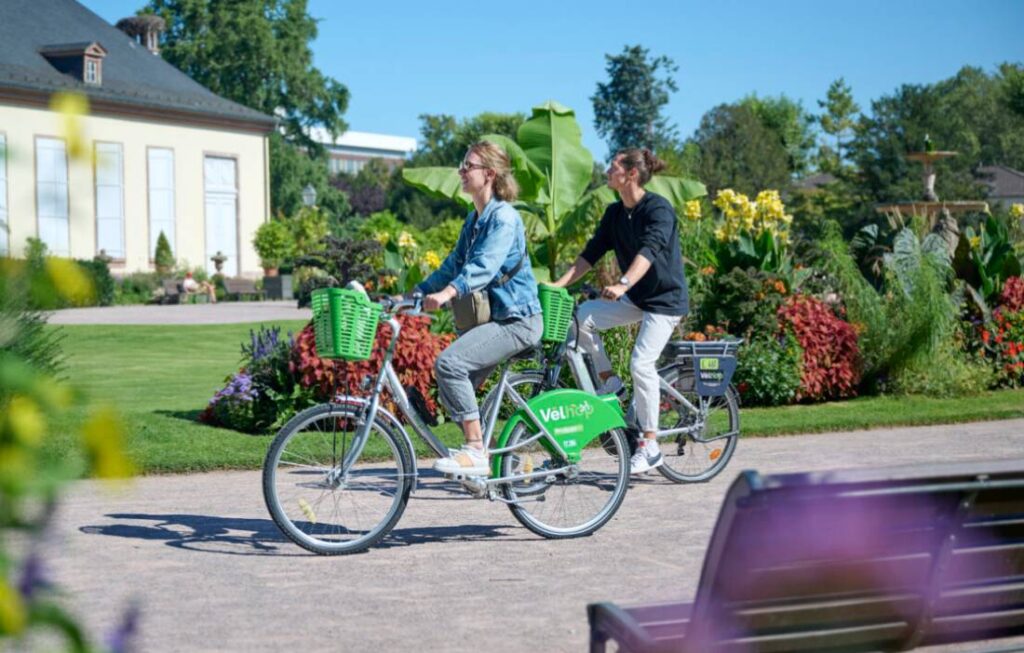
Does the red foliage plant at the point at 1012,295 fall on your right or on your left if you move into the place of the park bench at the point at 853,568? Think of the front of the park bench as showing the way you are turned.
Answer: on your right

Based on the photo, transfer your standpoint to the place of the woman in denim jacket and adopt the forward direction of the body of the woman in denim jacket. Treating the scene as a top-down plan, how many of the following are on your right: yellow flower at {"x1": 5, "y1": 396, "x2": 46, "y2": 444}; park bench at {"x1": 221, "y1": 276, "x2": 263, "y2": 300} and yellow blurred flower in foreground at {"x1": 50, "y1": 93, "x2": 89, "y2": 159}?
1

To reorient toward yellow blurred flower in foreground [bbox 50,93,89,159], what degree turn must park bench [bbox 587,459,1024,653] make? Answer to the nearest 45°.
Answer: approximately 135° to its left

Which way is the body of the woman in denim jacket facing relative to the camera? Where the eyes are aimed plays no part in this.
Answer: to the viewer's left

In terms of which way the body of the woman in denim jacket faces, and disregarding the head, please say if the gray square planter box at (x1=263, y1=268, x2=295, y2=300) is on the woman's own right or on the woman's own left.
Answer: on the woman's own right

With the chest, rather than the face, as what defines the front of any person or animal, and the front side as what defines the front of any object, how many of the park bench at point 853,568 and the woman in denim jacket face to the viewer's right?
0

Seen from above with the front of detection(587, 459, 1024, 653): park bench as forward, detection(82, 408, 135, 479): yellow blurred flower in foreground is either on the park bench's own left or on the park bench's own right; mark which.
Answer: on the park bench's own left

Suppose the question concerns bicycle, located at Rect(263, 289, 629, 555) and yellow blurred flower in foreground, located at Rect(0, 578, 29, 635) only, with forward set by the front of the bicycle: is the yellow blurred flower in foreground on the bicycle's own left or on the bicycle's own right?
on the bicycle's own left

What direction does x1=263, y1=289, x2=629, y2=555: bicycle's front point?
to the viewer's left

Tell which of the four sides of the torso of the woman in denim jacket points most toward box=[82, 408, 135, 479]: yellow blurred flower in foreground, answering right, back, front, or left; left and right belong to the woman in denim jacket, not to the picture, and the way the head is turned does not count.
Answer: left

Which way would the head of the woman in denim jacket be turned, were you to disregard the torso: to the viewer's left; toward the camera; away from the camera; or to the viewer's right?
to the viewer's left

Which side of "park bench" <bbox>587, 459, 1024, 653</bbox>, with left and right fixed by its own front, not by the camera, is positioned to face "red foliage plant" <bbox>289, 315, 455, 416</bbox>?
front

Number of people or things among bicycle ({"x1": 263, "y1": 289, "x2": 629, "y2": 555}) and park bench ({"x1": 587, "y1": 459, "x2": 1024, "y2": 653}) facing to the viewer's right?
0

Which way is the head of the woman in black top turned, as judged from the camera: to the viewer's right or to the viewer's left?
to the viewer's left
